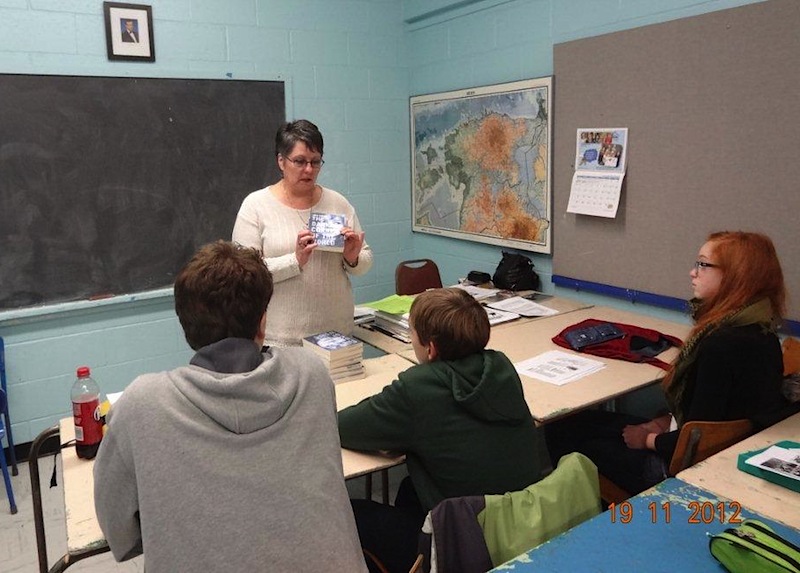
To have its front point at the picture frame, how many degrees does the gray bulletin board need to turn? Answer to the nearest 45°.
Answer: approximately 45° to its right

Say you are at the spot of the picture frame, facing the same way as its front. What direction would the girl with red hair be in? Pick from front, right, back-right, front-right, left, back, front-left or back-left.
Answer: front-left

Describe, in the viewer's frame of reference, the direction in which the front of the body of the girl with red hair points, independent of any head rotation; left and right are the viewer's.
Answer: facing to the left of the viewer

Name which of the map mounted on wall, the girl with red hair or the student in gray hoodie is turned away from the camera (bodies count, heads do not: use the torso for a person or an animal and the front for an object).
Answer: the student in gray hoodie

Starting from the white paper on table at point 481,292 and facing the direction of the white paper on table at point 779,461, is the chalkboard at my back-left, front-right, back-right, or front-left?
back-right

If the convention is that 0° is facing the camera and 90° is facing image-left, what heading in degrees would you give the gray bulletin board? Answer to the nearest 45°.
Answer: approximately 45°

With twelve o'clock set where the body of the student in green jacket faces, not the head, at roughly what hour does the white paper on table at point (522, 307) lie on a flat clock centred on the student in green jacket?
The white paper on table is roughly at 2 o'clock from the student in green jacket.

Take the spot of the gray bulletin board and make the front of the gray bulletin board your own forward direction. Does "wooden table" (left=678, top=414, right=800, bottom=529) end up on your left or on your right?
on your left

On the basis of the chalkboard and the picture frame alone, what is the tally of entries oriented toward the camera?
2

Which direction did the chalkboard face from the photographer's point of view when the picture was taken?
facing the viewer

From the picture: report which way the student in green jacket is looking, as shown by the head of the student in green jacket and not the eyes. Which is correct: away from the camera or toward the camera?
away from the camera

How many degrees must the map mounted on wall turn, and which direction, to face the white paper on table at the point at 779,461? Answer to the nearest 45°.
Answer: approximately 45° to its left

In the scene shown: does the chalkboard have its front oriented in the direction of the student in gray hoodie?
yes

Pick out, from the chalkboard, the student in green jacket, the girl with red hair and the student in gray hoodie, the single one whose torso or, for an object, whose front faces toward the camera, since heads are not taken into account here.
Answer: the chalkboard

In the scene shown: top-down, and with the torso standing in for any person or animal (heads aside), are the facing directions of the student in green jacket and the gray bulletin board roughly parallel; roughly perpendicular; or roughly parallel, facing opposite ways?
roughly perpendicular

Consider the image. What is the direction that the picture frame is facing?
toward the camera

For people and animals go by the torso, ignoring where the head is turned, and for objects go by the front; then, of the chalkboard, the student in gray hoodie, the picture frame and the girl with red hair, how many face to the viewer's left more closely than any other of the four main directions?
1

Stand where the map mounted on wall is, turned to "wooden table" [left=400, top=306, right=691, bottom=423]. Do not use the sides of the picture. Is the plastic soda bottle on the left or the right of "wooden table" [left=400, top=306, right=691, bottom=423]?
right

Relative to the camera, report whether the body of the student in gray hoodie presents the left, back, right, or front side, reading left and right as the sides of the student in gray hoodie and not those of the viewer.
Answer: back

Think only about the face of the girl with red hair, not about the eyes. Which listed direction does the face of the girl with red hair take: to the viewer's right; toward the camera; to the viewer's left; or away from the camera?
to the viewer's left
